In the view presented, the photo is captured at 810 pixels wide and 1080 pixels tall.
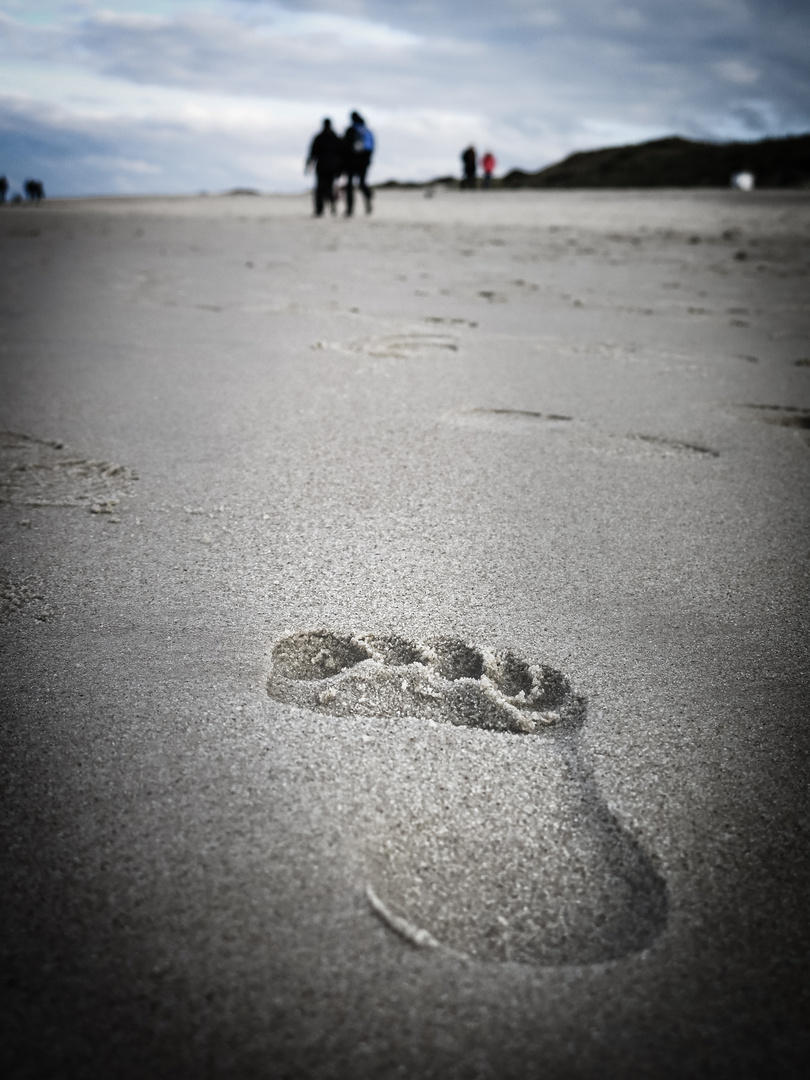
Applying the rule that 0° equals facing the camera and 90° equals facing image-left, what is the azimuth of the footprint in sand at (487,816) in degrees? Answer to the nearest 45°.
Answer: approximately 180°

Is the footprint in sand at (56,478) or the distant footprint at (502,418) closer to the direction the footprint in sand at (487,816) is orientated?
the distant footprint

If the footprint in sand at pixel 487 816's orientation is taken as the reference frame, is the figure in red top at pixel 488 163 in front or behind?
in front

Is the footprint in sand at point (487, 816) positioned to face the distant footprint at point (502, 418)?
yes

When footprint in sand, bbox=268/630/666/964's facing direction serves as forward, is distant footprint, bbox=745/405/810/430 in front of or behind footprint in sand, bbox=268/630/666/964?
in front
